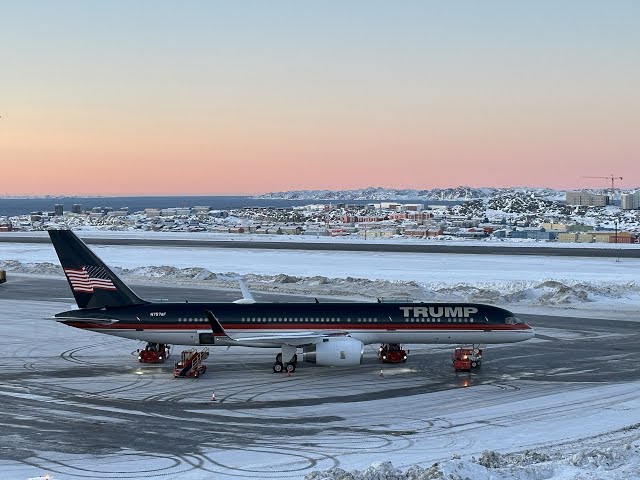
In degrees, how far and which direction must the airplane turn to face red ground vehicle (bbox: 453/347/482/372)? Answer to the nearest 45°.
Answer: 0° — it already faces it

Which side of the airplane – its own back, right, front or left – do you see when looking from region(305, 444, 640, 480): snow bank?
right

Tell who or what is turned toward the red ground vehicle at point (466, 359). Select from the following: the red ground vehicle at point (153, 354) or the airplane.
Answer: the airplane

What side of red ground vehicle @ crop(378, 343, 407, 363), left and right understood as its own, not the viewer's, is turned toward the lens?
front

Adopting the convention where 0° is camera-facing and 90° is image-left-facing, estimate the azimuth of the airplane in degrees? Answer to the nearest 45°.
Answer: approximately 270°

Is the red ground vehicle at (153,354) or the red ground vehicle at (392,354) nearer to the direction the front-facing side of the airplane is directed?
the red ground vehicle at (392,354)

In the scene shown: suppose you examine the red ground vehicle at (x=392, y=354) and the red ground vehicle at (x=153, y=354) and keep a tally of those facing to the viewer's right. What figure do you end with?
0
